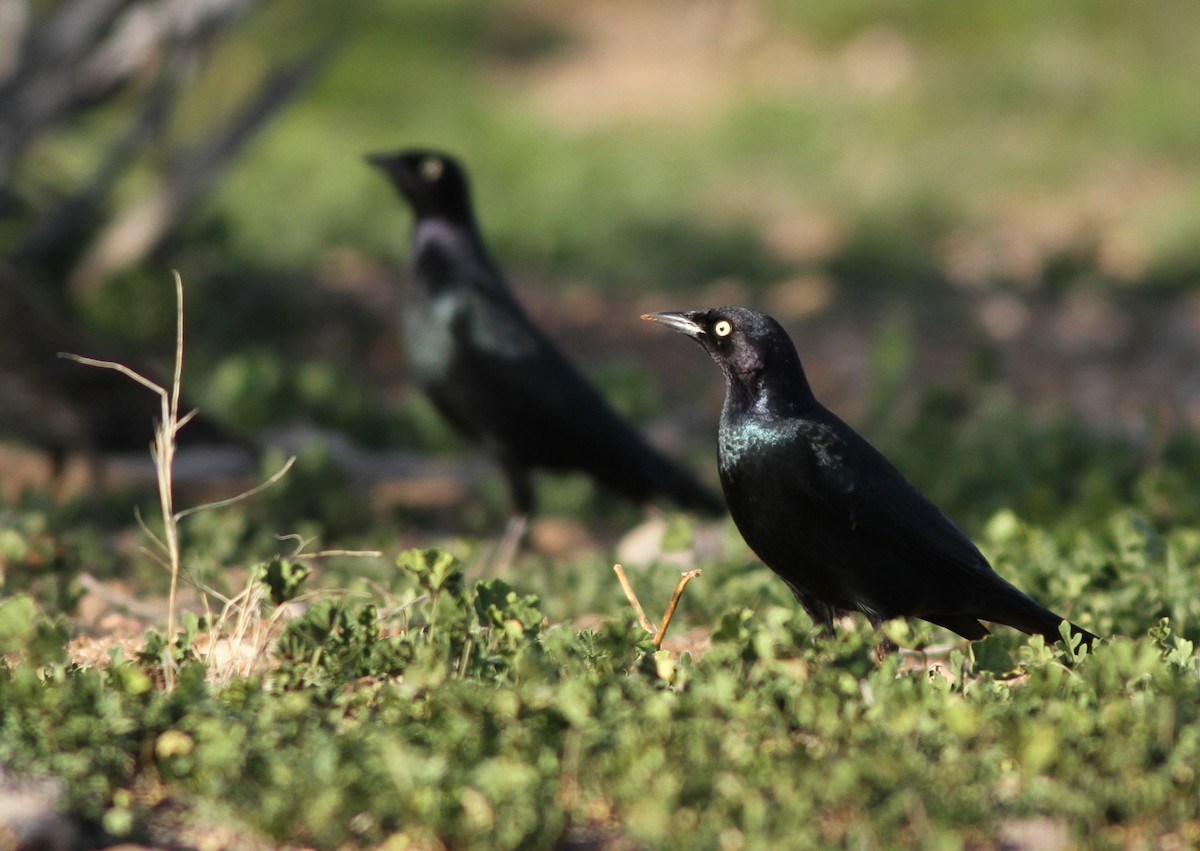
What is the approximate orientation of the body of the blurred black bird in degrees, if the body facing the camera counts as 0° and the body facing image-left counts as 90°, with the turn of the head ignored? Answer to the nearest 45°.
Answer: approximately 90°

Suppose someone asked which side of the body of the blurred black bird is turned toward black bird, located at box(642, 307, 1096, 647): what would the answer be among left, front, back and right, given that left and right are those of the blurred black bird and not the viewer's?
left

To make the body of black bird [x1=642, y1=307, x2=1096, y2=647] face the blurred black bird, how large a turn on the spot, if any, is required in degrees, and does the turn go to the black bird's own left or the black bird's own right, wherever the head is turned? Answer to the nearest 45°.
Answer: approximately 45° to the black bird's own right

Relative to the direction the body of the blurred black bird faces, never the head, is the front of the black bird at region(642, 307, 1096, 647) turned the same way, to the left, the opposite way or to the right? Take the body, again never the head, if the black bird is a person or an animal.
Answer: the same way

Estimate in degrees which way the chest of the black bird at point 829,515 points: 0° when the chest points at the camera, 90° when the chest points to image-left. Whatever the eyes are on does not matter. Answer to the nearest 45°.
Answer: approximately 90°

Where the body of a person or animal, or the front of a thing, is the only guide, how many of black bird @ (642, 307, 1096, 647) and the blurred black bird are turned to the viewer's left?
2
